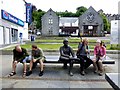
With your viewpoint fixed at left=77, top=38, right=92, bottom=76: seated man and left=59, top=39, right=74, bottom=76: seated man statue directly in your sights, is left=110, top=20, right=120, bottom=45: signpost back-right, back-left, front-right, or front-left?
back-right

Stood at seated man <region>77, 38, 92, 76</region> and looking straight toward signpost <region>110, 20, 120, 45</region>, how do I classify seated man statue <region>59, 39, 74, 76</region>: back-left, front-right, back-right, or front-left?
back-left

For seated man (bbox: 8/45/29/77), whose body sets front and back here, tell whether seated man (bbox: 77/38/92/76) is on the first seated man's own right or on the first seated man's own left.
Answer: on the first seated man's own left

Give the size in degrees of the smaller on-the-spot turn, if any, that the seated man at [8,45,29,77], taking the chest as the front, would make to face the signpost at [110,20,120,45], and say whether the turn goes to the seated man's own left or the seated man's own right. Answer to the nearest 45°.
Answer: approximately 135° to the seated man's own left

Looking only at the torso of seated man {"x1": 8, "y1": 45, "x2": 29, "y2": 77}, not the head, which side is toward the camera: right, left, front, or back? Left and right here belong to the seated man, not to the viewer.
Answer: front

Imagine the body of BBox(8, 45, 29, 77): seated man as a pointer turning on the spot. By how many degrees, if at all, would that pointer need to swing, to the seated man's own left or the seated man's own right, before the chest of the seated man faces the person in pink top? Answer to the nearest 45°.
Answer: approximately 90° to the seated man's own left

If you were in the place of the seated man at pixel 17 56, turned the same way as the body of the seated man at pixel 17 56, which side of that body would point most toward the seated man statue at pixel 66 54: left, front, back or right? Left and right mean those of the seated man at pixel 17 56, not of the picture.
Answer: left

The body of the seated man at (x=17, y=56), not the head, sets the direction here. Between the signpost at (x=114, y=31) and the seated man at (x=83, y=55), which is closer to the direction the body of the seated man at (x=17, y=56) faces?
the seated man
